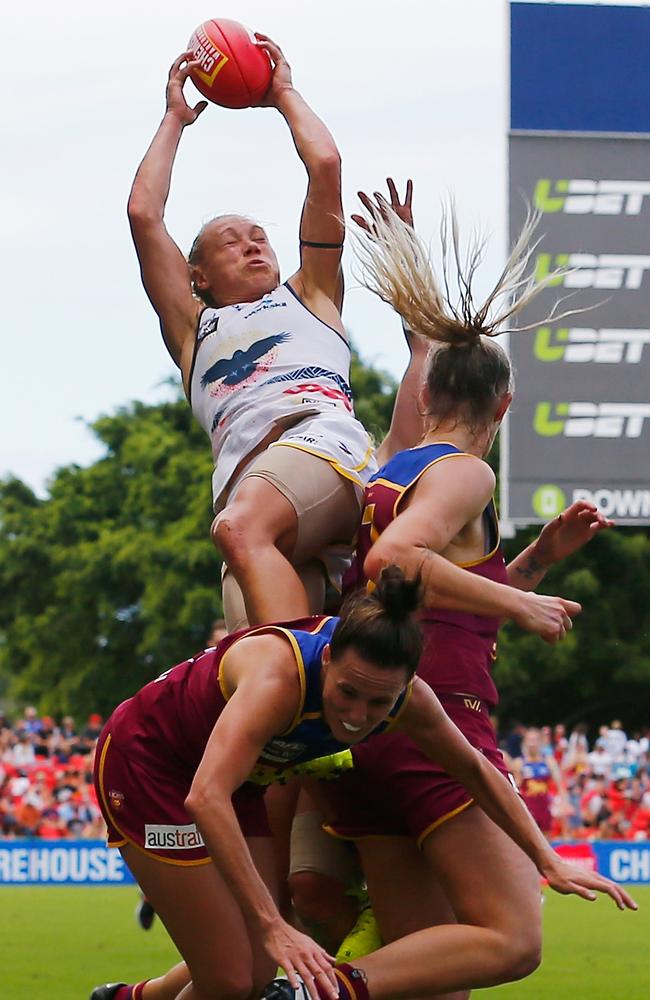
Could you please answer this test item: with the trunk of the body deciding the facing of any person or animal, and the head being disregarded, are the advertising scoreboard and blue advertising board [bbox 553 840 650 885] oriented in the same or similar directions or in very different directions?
same or similar directions

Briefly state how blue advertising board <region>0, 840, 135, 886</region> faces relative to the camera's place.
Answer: facing the viewer

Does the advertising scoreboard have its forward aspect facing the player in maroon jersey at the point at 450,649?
yes

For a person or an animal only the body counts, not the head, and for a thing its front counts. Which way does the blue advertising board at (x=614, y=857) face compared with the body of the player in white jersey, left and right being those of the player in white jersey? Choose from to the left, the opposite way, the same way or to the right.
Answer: the same way

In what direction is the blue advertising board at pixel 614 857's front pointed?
toward the camera

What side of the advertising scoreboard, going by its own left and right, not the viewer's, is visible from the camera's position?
front

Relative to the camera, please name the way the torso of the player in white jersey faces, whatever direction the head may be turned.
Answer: toward the camera

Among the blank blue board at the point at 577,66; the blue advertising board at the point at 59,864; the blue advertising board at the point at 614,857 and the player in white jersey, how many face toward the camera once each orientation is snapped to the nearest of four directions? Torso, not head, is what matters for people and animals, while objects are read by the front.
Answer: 4

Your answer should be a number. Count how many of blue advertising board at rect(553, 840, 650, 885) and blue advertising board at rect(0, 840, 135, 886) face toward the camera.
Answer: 2

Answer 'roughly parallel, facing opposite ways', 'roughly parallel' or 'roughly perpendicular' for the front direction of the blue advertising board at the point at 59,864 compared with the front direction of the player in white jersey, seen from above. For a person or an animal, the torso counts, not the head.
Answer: roughly parallel

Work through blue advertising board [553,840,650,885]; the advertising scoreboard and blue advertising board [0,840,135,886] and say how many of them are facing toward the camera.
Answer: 3

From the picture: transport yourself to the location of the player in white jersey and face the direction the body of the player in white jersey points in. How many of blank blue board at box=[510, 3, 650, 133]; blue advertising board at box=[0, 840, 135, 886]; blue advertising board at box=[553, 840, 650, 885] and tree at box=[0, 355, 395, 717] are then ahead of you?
0

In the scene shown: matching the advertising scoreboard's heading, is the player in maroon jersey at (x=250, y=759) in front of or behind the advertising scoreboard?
in front

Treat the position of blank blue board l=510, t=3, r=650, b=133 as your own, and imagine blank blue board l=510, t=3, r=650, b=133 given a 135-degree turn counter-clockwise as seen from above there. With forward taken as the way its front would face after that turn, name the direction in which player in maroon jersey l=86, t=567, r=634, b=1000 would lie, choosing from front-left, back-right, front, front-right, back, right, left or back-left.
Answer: back-right
